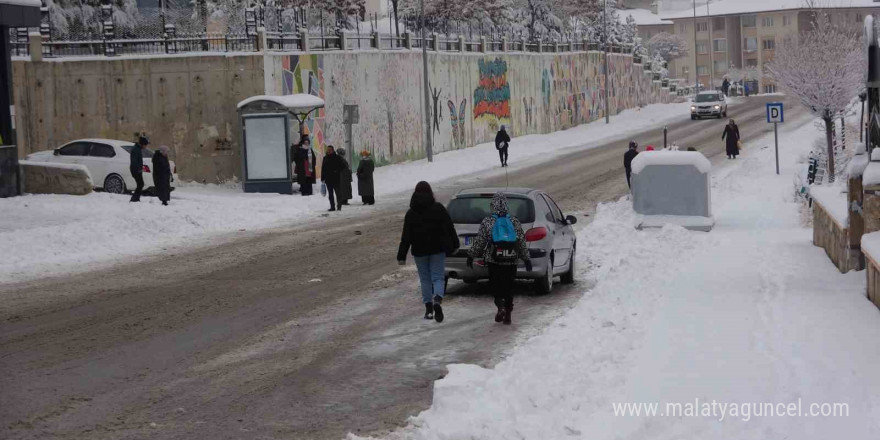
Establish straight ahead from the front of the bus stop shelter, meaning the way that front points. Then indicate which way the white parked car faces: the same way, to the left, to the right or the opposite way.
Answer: the opposite way

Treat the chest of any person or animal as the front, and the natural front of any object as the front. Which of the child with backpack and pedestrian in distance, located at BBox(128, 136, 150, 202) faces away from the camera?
the child with backpack

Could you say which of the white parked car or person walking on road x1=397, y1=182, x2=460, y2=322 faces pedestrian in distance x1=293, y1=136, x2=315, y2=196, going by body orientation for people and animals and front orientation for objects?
the person walking on road

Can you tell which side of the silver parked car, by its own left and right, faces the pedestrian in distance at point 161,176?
left

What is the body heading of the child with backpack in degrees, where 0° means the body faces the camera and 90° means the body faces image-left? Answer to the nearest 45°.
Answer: approximately 180°

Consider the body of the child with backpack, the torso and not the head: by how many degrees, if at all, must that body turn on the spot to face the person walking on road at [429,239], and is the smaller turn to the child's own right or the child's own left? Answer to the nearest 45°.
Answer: approximately 90° to the child's own left

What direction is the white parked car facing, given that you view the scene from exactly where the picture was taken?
facing away from the viewer and to the left of the viewer

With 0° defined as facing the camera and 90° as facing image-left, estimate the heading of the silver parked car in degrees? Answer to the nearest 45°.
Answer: approximately 225°

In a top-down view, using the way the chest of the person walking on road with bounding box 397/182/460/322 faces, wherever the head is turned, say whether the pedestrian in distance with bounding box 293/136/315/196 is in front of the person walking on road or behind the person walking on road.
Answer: in front

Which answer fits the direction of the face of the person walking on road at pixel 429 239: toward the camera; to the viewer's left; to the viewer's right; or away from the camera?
away from the camera

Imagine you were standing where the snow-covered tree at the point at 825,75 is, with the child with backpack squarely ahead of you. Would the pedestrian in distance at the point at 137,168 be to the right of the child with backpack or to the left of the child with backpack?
right
